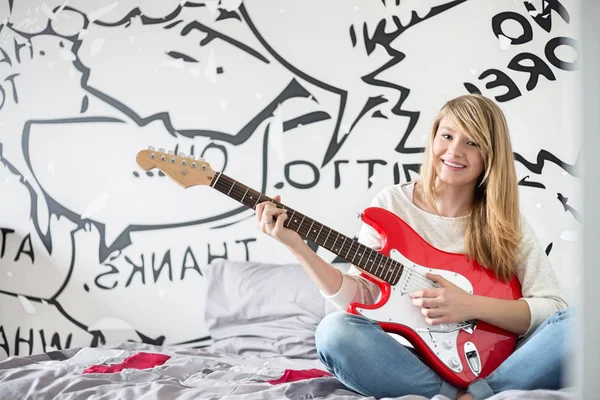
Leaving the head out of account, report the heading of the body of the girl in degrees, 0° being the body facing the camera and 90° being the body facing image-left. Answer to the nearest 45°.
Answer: approximately 0°

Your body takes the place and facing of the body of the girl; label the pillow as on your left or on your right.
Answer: on your right

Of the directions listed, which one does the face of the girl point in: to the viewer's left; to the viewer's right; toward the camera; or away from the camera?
toward the camera
